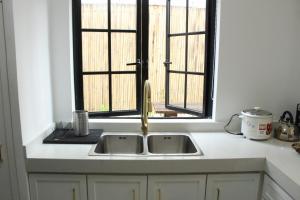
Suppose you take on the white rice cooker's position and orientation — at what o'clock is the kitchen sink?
The kitchen sink is roughly at 4 o'clock from the white rice cooker.

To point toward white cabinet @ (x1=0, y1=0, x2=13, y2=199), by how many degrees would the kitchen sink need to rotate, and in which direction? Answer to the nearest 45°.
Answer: approximately 45° to its right

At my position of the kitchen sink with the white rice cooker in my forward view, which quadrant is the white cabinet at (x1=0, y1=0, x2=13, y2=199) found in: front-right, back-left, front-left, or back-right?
back-right

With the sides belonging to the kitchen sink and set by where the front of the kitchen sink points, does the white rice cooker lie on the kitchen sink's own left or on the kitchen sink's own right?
on the kitchen sink's own left

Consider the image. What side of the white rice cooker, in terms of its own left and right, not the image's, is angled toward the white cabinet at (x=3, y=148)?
right

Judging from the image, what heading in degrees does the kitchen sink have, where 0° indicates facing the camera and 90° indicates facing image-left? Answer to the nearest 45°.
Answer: approximately 0°

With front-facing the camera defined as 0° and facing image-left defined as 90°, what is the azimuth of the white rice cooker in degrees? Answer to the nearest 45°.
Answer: approximately 315°
